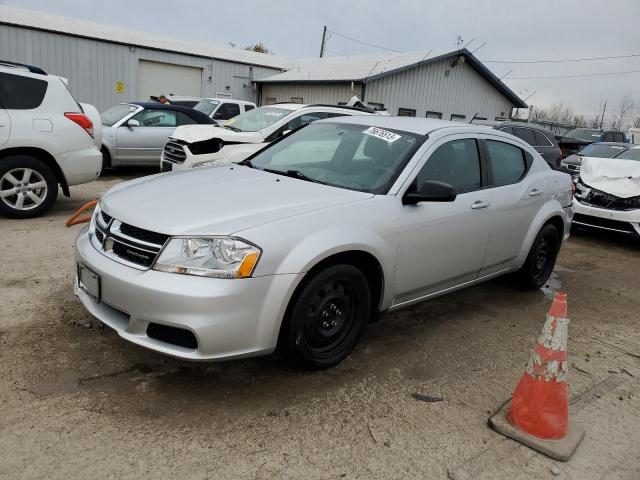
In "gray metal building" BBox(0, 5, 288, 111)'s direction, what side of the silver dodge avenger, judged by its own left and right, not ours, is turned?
right

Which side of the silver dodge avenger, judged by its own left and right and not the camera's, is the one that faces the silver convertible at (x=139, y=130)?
right

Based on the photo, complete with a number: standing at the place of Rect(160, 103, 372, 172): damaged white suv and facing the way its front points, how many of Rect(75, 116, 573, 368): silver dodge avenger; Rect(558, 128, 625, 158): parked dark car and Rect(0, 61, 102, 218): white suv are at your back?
1

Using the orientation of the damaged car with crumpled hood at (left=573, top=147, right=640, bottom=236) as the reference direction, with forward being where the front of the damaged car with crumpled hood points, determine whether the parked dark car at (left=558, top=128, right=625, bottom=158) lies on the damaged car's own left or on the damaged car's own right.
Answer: on the damaged car's own right

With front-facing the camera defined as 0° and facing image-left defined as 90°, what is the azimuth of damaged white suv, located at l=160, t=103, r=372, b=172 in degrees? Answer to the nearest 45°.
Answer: approximately 45°

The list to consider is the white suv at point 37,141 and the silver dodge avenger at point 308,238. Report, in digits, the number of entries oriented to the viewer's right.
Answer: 0

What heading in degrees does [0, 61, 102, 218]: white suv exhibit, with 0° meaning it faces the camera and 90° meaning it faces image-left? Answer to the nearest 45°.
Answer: approximately 90°

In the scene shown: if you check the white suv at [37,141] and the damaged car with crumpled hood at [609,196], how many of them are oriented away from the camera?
0
